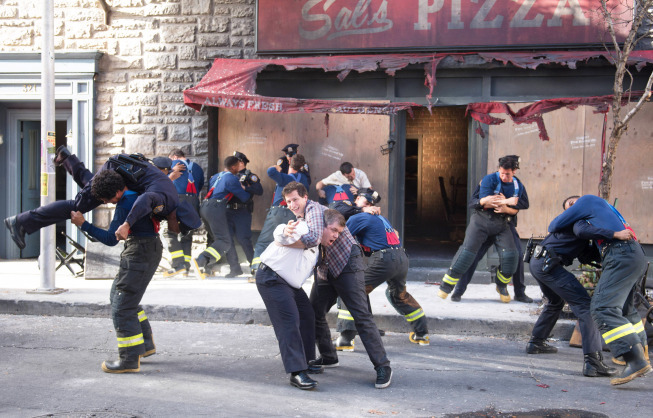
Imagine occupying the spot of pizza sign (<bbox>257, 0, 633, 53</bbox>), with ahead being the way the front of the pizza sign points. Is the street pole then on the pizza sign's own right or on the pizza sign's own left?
on the pizza sign's own right

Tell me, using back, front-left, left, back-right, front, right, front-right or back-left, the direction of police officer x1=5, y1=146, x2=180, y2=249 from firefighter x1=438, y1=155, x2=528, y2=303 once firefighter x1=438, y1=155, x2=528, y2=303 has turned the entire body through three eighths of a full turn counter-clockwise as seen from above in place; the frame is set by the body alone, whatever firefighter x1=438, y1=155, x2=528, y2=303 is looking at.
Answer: back

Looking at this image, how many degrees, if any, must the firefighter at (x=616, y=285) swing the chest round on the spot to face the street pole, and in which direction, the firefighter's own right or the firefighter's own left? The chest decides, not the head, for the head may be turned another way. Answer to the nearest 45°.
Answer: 0° — they already face it

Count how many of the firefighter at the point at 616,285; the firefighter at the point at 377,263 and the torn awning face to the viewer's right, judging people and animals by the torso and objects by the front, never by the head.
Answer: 0

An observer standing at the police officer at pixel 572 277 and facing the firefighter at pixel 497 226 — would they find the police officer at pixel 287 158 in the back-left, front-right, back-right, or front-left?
front-left

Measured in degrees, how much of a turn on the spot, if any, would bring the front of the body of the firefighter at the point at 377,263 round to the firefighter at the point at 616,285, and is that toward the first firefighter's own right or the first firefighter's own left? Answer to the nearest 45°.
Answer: approximately 180°

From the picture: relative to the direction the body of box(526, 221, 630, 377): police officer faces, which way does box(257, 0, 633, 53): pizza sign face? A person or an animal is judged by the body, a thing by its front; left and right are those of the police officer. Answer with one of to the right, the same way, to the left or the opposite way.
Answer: to the right

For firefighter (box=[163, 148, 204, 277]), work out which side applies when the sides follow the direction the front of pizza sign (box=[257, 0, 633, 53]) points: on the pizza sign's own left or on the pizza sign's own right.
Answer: on the pizza sign's own right

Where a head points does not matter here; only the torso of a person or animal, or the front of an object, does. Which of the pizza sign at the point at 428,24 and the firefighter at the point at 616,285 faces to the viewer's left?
the firefighter

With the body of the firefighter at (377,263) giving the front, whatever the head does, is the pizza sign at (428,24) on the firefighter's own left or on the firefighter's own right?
on the firefighter's own right

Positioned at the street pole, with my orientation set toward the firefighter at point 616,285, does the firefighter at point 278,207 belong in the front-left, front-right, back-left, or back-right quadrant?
front-left

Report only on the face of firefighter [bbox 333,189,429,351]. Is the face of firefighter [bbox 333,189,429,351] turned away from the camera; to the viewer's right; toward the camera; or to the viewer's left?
to the viewer's left
